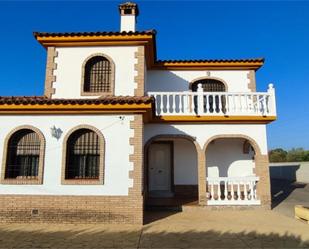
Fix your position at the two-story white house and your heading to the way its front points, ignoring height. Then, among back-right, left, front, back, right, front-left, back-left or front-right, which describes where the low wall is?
back-left

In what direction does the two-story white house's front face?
toward the camera

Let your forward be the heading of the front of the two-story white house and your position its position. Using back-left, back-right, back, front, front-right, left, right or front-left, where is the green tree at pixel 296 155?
back-left
